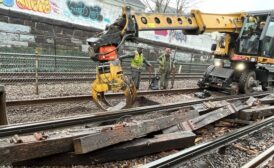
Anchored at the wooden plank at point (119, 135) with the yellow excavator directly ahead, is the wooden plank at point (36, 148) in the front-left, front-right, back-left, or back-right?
back-left

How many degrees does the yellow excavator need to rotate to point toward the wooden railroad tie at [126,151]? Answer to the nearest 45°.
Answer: approximately 45° to its left

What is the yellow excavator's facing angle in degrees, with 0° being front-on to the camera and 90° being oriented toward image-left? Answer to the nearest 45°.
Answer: approximately 45°

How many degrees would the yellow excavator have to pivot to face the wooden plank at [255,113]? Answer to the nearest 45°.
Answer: approximately 45° to its left

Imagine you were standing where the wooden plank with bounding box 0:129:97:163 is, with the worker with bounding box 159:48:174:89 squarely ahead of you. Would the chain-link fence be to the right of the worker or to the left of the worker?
left

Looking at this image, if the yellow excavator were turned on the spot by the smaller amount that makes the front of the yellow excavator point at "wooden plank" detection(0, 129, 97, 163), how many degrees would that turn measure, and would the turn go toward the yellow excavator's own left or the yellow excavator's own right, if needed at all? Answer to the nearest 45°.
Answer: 0° — it already faces it

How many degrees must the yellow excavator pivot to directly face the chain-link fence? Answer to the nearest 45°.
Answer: approximately 45° to its right

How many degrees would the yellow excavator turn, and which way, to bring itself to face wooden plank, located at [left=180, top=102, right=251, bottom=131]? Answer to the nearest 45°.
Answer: approximately 45° to its left
